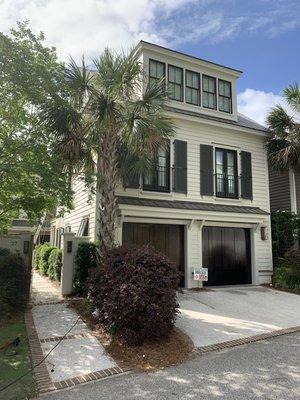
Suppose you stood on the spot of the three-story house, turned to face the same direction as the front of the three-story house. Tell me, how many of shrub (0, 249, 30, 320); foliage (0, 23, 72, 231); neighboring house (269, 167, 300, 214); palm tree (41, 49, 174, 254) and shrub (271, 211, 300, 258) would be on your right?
3

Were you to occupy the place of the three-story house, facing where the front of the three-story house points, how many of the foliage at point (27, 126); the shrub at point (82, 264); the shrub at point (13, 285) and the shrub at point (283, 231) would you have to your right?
3

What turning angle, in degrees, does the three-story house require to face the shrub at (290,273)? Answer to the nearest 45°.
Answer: approximately 45° to its left

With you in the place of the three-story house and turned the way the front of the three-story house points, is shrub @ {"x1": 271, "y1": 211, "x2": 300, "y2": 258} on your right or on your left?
on your left

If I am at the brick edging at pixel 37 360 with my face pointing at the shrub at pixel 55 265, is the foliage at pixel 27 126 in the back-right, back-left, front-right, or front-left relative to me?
front-left

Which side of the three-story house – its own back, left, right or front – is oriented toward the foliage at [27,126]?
right

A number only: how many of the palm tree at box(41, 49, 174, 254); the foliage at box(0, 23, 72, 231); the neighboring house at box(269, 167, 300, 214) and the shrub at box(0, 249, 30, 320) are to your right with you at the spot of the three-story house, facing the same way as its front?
3

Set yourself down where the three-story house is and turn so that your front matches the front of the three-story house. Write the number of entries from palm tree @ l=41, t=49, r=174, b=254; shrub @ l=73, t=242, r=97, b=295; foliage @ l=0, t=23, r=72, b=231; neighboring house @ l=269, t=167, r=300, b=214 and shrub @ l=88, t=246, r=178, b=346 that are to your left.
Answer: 1

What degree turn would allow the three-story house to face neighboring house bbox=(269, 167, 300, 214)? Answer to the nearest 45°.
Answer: approximately 90° to its left

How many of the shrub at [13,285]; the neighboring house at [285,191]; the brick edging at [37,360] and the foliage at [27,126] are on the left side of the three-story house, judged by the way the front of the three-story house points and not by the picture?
1

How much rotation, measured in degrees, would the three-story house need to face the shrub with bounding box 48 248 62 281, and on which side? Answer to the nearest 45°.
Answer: approximately 135° to its right

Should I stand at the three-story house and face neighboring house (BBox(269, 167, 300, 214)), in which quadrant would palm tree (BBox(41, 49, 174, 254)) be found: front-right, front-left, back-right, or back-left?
back-right

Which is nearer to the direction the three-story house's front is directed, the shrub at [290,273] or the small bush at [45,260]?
the shrub

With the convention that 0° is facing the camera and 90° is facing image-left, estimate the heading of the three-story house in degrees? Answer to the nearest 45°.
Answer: approximately 315°

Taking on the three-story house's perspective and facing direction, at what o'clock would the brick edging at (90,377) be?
The brick edging is roughly at 2 o'clock from the three-story house.

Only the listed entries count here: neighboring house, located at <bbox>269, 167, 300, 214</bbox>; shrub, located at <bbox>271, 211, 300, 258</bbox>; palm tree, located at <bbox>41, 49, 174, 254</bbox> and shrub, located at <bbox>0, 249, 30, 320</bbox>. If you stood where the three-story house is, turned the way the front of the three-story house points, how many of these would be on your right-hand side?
2

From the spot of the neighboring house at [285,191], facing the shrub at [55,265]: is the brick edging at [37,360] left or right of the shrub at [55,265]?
left

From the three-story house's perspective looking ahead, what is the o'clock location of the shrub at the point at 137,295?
The shrub is roughly at 2 o'clock from the three-story house.

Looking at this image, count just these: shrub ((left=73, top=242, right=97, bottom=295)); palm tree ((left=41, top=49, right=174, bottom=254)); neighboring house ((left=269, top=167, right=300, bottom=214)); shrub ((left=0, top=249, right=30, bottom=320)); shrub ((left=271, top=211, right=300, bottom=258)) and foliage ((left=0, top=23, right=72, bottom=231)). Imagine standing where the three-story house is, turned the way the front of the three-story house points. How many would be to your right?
4
